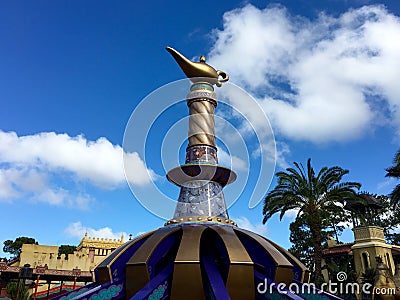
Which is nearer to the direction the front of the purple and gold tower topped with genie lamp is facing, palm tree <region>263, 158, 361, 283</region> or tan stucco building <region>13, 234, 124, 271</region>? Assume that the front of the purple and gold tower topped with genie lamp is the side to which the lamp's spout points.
the tan stucco building

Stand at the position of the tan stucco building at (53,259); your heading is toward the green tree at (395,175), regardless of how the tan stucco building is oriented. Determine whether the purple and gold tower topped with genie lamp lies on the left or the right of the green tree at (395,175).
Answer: right

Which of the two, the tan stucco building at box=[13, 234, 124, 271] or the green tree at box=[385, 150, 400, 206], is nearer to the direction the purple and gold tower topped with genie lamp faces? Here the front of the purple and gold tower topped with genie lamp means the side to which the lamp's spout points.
the tan stucco building

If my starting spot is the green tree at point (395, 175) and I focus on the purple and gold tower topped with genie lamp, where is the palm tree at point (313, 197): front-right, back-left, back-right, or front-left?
front-right

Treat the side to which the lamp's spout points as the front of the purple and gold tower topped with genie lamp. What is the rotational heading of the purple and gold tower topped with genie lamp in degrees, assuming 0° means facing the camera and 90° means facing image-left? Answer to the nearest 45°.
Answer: approximately 90°

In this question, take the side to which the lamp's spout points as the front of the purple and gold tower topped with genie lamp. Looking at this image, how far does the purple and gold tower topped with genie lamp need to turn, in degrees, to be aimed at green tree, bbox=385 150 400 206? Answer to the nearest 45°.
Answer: approximately 135° to its right
